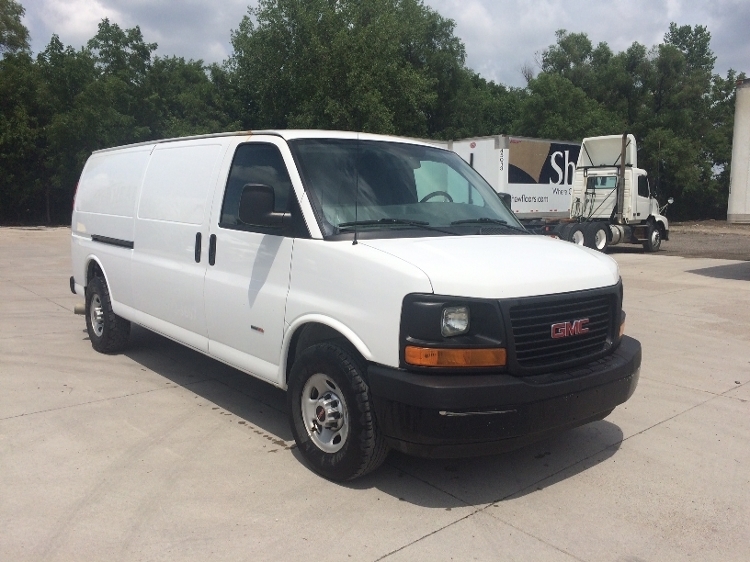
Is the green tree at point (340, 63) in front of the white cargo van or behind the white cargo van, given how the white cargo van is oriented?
behind

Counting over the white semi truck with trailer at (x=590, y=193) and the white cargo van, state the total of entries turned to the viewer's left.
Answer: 0

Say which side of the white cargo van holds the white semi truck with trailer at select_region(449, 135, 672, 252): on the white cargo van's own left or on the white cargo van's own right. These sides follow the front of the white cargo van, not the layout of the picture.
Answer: on the white cargo van's own left

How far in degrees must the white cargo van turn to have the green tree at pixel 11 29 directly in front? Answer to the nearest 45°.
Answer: approximately 180°

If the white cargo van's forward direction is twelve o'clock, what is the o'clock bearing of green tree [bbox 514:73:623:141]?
The green tree is roughly at 8 o'clock from the white cargo van.

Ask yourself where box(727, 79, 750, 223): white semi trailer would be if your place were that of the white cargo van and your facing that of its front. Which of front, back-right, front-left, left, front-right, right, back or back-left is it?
left

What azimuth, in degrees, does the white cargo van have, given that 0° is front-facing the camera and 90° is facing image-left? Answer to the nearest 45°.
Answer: approximately 315°
